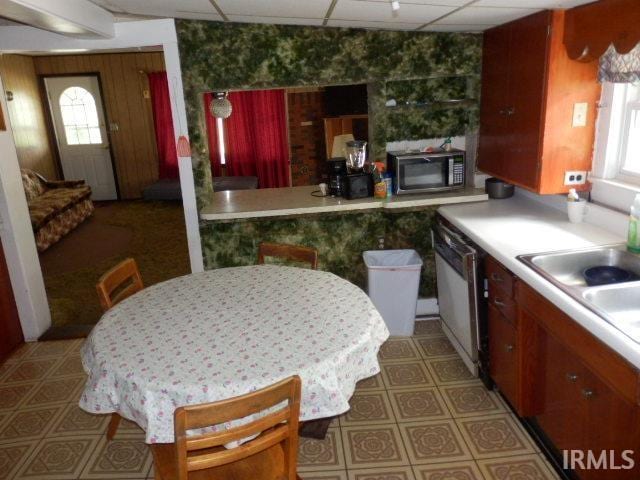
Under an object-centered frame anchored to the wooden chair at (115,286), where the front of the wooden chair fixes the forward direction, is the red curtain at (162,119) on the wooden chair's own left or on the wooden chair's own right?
on the wooden chair's own left

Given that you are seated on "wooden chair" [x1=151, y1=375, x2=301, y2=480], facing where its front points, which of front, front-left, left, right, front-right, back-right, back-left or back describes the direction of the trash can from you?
right

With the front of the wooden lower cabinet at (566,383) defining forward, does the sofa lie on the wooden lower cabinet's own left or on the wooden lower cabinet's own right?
on the wooden lower cabinet's own right

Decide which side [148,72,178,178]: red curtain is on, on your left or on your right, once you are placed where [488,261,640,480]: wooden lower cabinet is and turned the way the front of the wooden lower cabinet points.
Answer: on your right

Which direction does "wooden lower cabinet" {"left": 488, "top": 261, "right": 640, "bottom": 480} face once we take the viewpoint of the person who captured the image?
facing the viewer and to the left of the viewer

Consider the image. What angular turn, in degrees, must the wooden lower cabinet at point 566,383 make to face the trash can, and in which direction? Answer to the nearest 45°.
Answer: approximately 90° to its right

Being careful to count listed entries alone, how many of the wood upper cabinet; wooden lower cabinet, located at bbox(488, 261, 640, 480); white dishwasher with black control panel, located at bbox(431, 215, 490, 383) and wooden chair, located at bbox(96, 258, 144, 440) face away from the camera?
0

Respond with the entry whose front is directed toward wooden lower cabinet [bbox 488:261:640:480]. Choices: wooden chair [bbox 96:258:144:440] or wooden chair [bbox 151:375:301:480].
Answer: wooden chair [bbox 96:258:144:440]

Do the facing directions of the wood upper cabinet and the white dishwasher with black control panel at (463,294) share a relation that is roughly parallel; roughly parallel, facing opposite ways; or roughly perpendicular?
roughly parallel

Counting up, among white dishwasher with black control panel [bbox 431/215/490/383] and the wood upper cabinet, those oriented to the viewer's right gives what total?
0

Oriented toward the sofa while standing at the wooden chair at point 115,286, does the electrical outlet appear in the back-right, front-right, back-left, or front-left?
back-right

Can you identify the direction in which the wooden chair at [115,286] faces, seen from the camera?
facing the viewer and to the right of the viewer

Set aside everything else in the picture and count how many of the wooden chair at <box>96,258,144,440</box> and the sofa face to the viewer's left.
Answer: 0

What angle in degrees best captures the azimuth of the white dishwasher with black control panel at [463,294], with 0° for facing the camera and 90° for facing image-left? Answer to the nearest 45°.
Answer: approximately 45°

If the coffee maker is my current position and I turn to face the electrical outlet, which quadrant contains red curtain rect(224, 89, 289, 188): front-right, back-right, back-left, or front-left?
back-left

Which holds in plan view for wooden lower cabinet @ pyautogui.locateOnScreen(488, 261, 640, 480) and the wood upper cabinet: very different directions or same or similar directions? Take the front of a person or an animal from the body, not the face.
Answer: same or similar directions

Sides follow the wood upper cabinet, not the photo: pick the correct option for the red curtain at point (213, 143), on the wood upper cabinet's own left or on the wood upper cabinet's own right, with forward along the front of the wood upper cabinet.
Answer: on the wood upper cabinet's own right

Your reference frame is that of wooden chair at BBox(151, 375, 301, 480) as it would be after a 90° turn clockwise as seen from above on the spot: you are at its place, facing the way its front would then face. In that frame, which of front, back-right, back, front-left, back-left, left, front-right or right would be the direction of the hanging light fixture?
front-left

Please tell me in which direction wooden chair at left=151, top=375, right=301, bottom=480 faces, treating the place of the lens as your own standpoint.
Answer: facing away from the viewer and to the left of the viewer

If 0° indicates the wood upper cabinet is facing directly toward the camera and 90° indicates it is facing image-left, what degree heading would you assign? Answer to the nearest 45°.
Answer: approximately 45°
